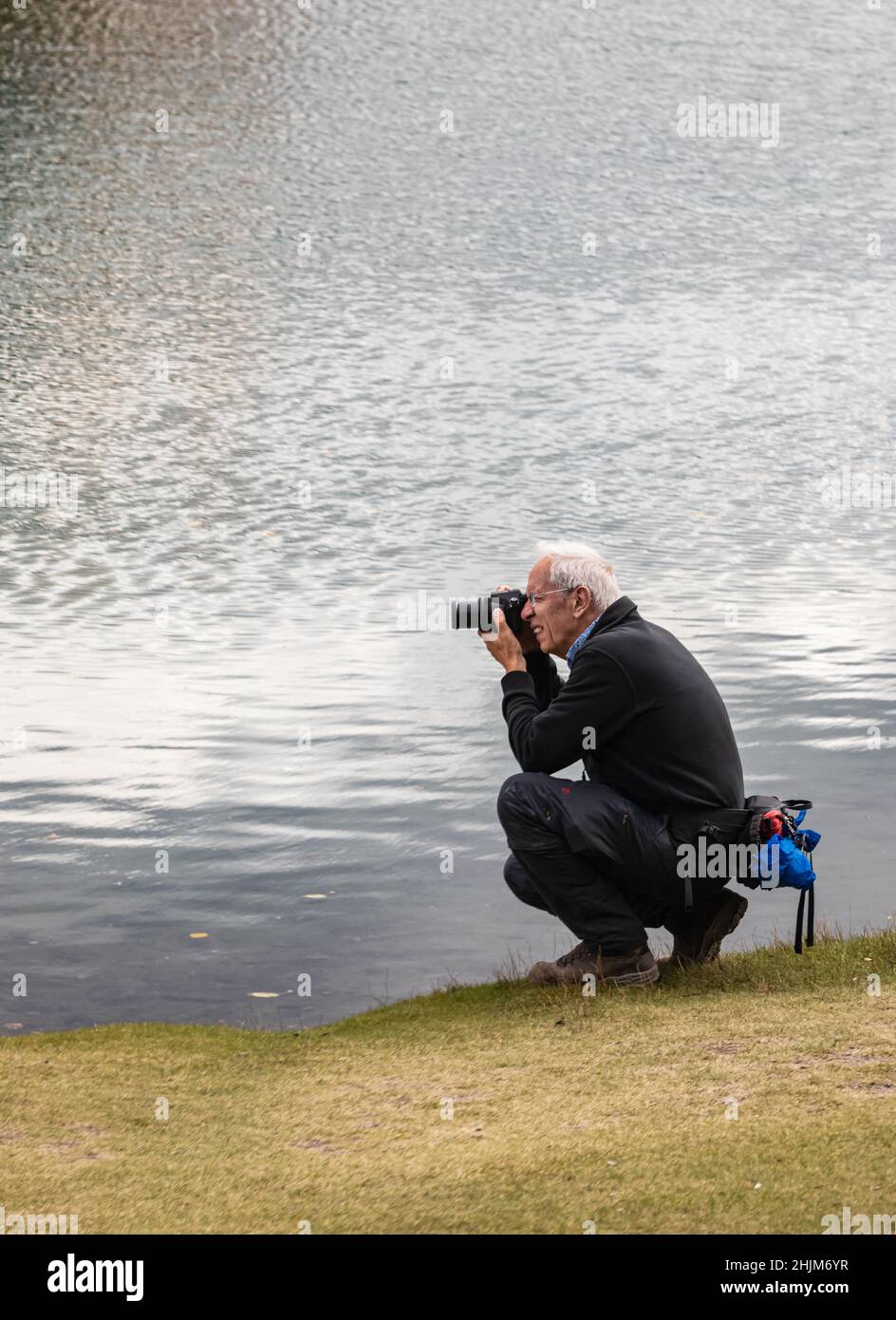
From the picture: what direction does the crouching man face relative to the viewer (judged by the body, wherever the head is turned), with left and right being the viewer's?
facing to the left of the viewer

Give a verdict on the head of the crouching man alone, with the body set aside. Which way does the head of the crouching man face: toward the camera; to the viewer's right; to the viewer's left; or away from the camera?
to the viewer's left
